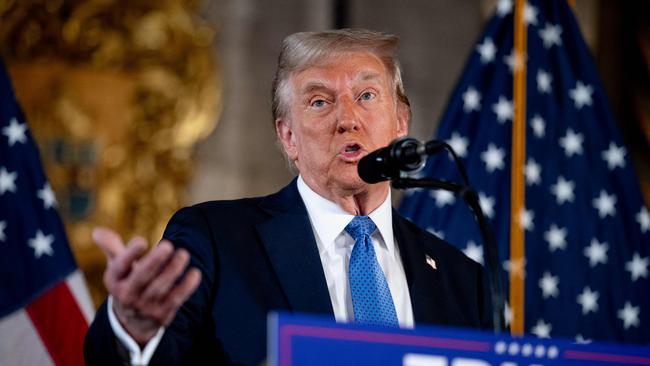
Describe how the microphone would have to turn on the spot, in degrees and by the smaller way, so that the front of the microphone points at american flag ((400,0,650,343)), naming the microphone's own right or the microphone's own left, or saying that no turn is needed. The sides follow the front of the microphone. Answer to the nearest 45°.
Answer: approximately 45° to the microphone's own right

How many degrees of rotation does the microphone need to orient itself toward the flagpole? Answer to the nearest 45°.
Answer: approximately 45° to its right

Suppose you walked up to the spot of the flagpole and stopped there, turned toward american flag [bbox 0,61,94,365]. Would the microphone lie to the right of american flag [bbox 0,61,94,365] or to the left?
left

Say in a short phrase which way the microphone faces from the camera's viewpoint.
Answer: facing away from the viewer and to the left of the viewer

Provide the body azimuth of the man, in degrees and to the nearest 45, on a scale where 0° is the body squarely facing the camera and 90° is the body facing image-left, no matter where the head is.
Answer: approximately 315°

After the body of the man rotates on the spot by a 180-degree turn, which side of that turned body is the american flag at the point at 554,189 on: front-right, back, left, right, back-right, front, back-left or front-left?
right

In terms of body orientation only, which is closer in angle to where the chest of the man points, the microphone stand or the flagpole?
the microphone stand

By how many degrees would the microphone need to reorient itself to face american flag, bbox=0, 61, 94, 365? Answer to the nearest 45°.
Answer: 0° — it already faces it
